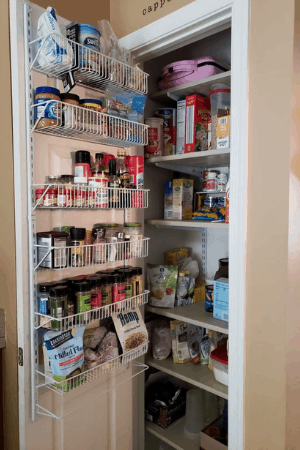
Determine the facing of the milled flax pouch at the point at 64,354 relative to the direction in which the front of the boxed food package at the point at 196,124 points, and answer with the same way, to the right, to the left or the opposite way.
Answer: the same way

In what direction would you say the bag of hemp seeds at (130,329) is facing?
toward the camera

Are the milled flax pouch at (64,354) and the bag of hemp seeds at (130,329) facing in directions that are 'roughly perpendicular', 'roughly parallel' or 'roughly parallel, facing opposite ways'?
roughly parallel

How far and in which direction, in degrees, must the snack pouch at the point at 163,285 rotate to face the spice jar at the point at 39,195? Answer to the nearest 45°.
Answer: approximately 45° to its right

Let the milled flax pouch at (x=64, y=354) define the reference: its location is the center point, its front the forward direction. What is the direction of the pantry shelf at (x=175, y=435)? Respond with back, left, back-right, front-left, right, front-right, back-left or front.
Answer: back-left

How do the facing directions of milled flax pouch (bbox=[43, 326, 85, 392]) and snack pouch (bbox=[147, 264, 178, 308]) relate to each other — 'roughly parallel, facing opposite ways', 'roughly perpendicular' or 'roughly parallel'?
roughly parallel

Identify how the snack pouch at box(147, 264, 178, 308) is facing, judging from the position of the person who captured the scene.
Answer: facing the viewer

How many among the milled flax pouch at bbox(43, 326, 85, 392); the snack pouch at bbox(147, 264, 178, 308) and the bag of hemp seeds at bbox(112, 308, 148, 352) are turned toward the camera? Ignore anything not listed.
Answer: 3
